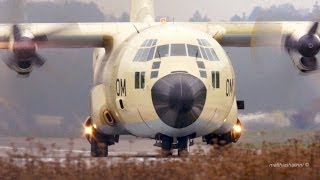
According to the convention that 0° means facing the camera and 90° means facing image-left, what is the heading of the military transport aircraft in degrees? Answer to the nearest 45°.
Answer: approximately 0°
